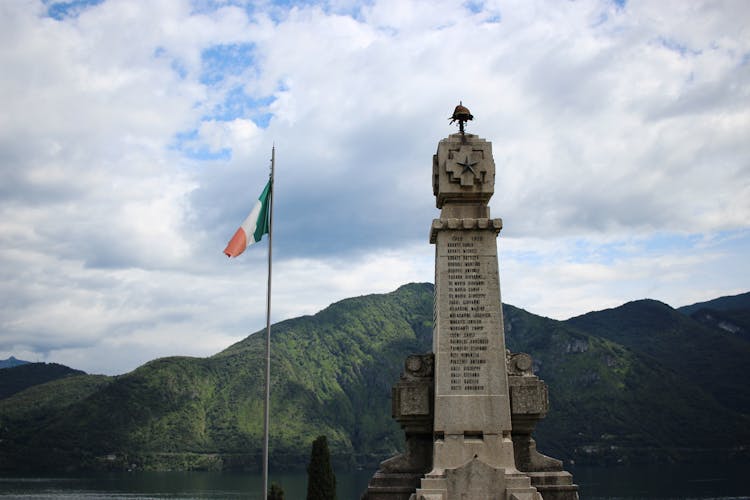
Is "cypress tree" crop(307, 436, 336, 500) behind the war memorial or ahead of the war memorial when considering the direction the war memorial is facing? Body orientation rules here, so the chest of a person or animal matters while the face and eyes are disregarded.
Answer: behind

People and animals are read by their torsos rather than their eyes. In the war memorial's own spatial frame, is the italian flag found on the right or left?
on its right

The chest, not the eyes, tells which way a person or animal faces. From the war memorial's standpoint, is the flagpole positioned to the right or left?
on its right

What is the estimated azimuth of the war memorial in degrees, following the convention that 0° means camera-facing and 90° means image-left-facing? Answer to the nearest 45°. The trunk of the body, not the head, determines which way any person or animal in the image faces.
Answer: approximately 0°
